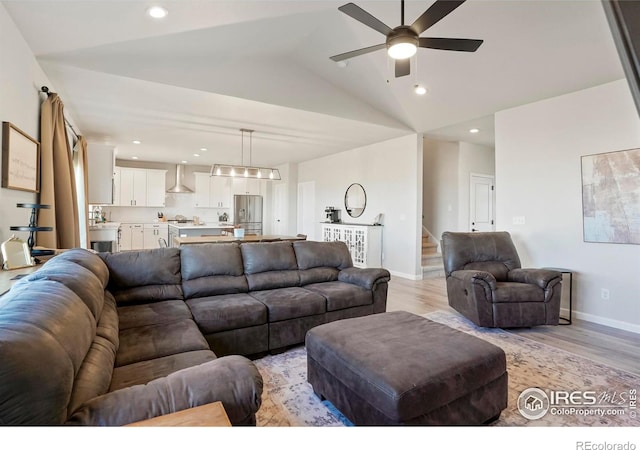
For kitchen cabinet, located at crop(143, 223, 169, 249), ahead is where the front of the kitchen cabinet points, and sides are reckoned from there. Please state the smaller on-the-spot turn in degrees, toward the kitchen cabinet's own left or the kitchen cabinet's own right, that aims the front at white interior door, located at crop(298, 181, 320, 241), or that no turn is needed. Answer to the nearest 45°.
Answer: approximately 45° to the kitchen cabinet's own left

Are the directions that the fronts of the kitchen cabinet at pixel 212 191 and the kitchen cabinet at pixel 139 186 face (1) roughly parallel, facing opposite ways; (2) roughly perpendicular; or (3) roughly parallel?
roughly parallel

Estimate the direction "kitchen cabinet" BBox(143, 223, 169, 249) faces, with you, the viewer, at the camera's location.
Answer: facing the viewer

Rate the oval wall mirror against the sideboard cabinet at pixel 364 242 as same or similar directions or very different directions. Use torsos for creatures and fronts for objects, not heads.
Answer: same or similar directions

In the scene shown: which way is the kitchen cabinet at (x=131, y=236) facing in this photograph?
toward the camera

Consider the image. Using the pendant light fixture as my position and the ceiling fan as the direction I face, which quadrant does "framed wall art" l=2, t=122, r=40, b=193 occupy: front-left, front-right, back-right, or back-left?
front-right

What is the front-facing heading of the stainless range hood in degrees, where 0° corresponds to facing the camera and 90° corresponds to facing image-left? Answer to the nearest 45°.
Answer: approximately 0°

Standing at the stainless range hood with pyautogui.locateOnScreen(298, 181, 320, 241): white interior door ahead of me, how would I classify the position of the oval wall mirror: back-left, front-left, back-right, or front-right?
front-right

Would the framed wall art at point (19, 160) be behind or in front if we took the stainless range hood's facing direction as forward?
in front

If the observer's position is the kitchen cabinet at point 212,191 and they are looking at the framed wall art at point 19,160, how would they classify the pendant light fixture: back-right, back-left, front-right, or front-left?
front-left

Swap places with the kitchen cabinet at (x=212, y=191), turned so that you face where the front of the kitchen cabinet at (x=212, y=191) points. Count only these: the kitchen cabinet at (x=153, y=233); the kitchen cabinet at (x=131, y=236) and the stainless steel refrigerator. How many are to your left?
1

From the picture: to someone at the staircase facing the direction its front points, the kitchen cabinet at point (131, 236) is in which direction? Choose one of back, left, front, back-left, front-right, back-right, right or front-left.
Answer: back-right

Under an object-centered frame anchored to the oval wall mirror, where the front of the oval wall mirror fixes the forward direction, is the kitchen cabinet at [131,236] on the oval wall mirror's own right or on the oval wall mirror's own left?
on the oval wall mirror's own right
